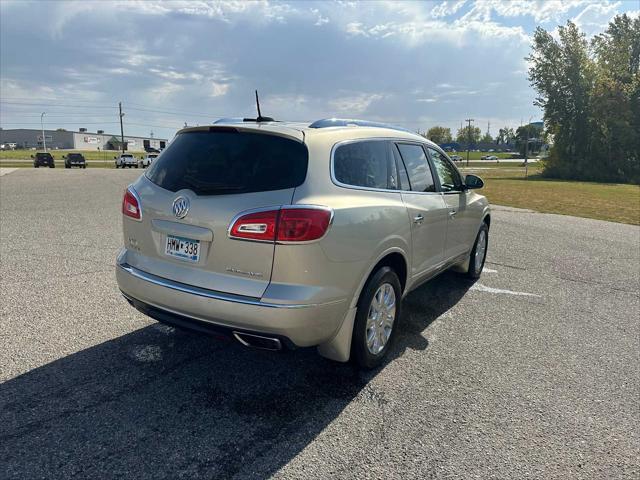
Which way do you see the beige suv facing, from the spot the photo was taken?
facing away from the viewer and to the right of the viewer

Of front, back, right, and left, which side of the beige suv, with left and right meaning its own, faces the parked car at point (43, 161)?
left
